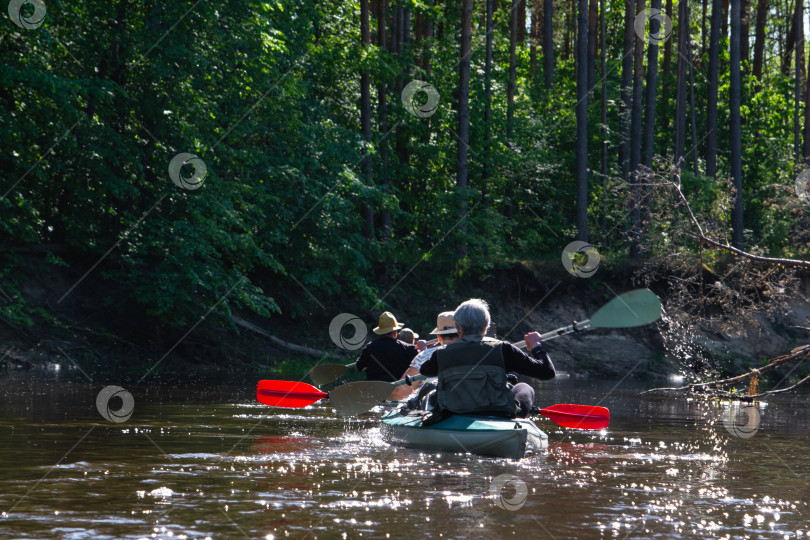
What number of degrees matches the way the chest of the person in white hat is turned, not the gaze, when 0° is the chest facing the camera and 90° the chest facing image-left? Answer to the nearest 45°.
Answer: approximately 135°

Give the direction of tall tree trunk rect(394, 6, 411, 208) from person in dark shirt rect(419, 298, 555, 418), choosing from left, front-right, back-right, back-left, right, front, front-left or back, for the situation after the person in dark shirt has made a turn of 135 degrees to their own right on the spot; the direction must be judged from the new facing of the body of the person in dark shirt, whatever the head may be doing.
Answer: back-left

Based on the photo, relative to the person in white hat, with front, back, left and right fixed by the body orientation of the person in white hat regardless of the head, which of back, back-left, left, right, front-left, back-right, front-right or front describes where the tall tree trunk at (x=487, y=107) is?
front-right

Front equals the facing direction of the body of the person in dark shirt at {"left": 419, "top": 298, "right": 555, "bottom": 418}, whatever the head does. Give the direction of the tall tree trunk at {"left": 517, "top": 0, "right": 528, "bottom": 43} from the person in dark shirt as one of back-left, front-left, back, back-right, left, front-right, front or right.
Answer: front

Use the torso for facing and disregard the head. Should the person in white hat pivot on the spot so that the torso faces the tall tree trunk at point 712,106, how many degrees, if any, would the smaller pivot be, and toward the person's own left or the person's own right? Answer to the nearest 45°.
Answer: approximately 90° to the person's own right

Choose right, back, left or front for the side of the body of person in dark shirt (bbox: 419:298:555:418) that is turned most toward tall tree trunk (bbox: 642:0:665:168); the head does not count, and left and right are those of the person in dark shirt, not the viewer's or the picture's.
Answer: front

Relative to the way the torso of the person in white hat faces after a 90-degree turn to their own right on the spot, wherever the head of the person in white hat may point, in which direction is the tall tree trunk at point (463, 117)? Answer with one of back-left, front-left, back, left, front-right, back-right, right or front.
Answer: front-left

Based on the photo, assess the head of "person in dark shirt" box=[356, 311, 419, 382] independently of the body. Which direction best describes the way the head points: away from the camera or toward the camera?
away from the camera

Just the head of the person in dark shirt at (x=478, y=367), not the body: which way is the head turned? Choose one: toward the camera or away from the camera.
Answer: away from the camera

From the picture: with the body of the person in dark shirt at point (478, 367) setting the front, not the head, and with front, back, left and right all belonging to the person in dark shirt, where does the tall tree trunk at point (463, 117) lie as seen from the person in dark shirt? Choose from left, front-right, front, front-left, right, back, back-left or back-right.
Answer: front

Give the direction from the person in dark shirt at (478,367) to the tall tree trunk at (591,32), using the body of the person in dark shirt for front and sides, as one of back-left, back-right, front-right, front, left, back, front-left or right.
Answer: front

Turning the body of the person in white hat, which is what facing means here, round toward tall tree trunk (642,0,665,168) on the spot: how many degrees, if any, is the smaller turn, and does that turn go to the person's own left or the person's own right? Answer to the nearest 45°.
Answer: approximately 90° to the person's own right

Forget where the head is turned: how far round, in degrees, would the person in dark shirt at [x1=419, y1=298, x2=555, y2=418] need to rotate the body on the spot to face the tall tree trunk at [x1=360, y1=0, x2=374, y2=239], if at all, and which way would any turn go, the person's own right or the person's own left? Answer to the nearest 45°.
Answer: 0° — they already face it

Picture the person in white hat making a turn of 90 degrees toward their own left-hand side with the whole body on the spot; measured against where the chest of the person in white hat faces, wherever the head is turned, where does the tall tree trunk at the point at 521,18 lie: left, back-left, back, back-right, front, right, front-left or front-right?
back-right

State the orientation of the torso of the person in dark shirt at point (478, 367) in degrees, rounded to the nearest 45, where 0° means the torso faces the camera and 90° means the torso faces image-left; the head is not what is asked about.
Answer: approximately 180°
